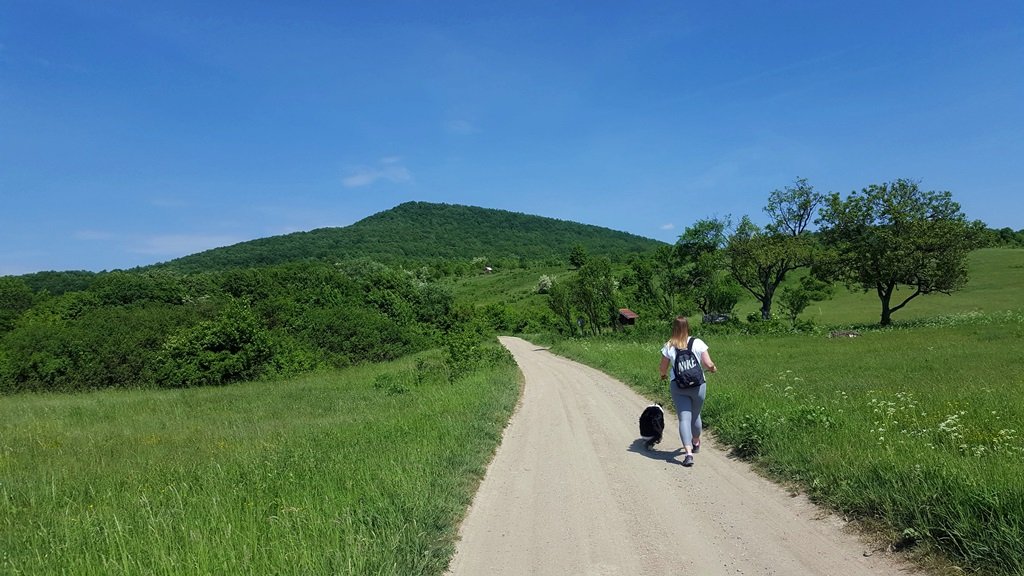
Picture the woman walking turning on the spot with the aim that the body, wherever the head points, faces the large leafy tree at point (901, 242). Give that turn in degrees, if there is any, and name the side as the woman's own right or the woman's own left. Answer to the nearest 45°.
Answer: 0° — they already face it

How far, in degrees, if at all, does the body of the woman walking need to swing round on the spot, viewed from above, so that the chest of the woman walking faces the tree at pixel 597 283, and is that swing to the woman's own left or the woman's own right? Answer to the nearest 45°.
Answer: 0° — they already face it

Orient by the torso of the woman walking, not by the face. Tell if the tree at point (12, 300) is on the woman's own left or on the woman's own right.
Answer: on the woman's own left

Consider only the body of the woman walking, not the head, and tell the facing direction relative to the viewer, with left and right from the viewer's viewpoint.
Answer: facing away from the viewer

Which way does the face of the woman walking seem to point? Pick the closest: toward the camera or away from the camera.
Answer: away from the camera
